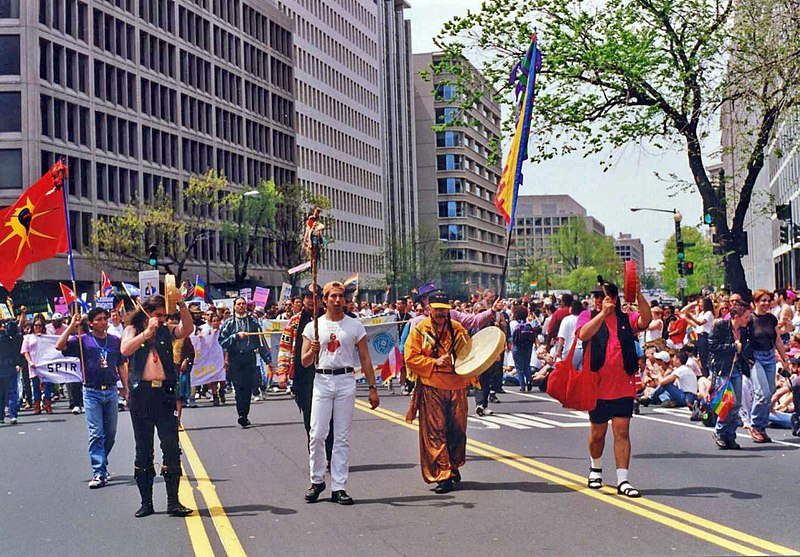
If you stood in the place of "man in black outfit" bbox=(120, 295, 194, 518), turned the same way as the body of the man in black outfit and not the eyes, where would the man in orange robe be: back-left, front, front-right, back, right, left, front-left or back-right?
left

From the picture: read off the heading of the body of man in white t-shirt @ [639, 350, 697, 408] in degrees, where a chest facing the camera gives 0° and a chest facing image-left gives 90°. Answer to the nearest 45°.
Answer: approximately 90°

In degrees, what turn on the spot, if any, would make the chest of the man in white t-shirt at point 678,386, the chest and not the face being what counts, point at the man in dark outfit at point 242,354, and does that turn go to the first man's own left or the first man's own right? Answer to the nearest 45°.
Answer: approximately 45° to the first man's own left

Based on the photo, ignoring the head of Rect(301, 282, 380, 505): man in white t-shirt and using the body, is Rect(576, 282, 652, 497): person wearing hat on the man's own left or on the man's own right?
on the man's own left

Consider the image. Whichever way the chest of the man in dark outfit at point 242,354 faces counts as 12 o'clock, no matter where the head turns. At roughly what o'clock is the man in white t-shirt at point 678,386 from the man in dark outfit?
The man in white t-shirt is roughly at 9 o'clock from the man in dark outfit.
